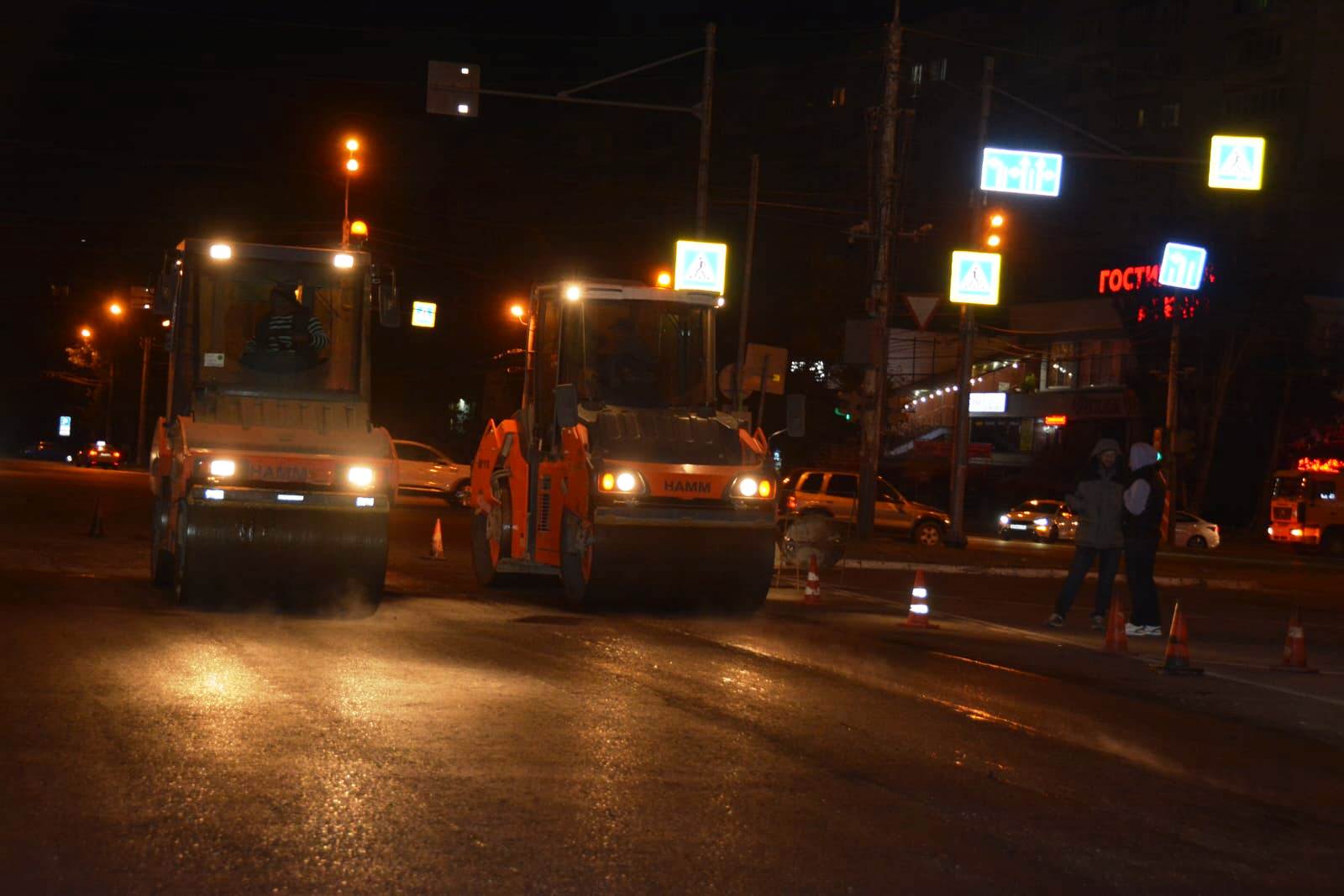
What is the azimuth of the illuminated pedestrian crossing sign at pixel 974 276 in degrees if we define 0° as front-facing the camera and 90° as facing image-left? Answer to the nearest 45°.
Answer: approximately 0°

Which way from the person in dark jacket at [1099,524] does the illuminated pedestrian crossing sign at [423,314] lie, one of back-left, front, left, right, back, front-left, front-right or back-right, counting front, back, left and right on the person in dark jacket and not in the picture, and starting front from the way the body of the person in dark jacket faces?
back-right

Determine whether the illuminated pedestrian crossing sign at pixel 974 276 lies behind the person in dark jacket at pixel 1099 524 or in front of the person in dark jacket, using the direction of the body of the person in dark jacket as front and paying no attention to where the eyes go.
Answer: behind

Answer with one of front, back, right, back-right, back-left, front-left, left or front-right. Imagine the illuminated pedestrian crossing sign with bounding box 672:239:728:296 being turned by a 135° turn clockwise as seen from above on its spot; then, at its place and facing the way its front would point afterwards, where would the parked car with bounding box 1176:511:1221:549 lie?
right

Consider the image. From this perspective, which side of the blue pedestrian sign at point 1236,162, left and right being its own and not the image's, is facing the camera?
front

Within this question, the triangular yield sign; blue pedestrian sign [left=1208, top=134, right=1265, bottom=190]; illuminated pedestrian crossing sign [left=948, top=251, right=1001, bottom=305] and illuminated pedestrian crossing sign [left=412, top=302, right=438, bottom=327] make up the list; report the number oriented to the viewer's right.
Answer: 0

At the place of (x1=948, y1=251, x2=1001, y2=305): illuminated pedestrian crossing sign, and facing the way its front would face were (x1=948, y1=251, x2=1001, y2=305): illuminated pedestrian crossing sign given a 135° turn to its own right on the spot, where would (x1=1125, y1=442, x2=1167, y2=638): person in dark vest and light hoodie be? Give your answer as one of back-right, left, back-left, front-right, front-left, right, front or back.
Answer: back-left

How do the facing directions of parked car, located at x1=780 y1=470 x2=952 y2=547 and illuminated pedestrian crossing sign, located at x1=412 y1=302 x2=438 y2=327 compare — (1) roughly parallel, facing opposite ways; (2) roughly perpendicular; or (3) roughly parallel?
roughly perpendicular

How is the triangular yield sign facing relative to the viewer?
toward the camera

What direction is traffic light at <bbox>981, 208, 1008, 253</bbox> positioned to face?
toward the camera

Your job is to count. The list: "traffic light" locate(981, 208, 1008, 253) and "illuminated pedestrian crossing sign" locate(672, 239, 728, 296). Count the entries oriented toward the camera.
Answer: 2

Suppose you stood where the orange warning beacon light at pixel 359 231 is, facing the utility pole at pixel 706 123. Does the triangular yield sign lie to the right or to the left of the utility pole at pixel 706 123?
right

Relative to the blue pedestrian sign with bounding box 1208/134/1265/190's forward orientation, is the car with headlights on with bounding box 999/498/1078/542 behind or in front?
behind

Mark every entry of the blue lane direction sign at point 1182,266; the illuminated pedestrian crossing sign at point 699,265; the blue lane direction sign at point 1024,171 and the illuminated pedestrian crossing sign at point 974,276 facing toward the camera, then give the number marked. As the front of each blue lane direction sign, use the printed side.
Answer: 4

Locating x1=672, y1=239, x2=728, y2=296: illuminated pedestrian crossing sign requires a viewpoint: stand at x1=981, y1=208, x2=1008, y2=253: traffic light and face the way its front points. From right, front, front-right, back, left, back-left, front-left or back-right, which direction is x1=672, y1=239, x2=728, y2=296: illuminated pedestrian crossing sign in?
right

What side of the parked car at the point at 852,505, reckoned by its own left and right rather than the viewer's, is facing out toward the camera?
right

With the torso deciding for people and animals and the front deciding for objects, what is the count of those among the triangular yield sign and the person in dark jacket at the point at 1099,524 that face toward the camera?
2
